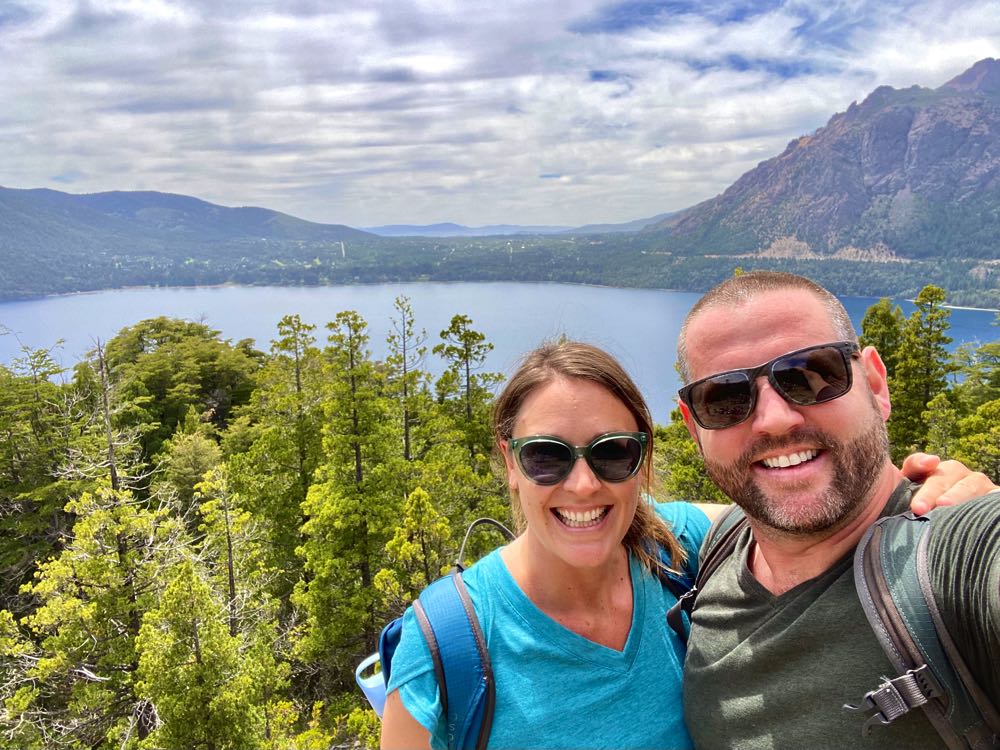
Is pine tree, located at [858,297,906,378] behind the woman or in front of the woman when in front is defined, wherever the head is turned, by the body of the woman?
behind

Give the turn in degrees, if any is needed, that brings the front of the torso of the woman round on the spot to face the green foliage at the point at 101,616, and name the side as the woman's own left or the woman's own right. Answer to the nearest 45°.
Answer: approximately 135° to the woman's own right

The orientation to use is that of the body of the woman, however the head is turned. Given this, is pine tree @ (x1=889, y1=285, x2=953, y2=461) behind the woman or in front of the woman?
behind

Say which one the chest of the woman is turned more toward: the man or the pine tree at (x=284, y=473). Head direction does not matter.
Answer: the man

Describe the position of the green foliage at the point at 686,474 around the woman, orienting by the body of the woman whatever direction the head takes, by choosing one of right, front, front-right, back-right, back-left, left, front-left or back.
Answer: back

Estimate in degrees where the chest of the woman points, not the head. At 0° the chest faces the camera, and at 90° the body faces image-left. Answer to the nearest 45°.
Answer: approximately 0°

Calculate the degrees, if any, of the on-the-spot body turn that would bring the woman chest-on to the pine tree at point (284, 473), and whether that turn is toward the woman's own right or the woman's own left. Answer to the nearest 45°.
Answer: approximately 135° to the woman's own right

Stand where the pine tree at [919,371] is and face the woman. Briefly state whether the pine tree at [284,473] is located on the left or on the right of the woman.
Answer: right
